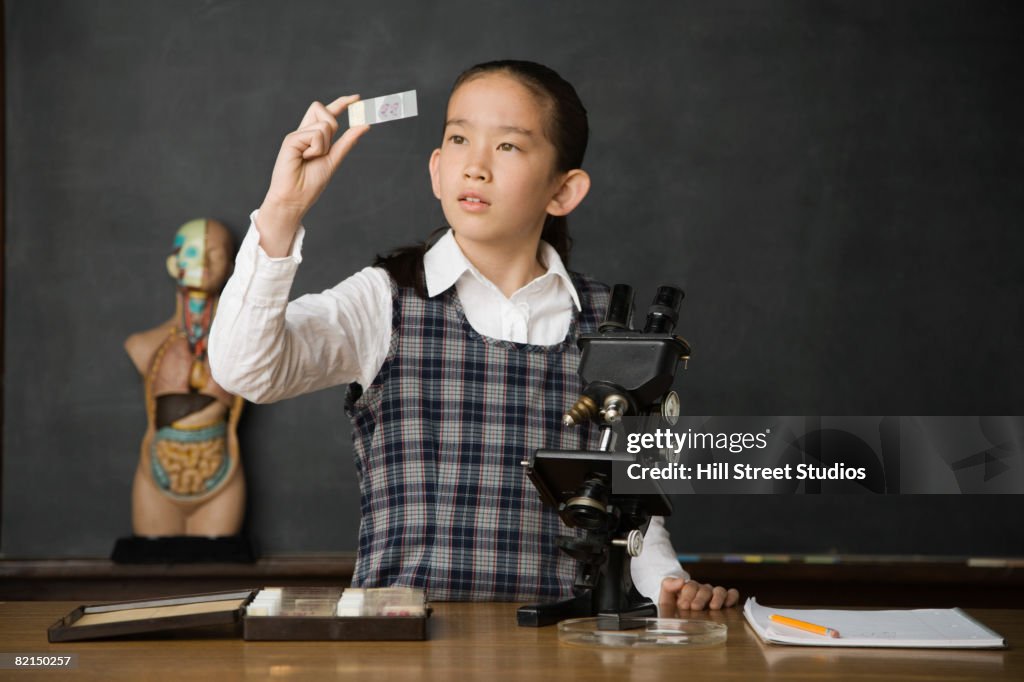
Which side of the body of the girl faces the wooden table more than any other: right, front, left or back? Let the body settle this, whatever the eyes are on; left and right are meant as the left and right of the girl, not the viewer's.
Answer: front

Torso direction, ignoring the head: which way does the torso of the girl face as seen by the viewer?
toward the camera

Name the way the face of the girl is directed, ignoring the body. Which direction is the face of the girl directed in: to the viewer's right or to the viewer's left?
to the viewer's left

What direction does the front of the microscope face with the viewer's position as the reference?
facing the viewer and to the left of the viewer
